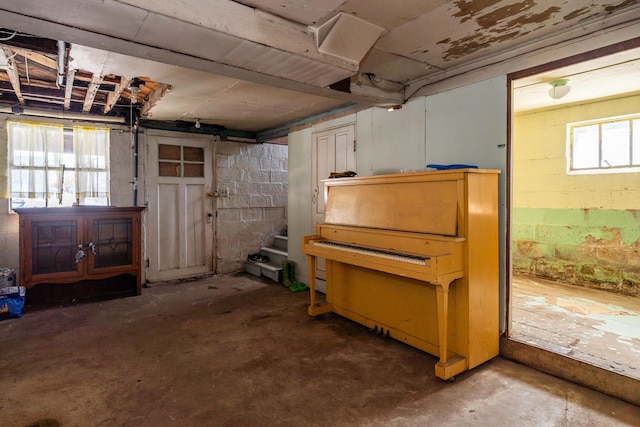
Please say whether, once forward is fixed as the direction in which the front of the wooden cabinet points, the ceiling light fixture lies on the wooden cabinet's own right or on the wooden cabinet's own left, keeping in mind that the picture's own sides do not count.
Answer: on the wooden cabinet's own left

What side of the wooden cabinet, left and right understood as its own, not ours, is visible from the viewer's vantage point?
front

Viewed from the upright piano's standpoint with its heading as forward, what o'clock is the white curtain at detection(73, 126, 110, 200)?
The white curtain is roughly at 2 o'clock from the upright piano.

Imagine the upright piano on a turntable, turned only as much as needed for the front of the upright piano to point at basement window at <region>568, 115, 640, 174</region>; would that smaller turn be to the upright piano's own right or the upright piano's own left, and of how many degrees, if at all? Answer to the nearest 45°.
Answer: approximately 180°

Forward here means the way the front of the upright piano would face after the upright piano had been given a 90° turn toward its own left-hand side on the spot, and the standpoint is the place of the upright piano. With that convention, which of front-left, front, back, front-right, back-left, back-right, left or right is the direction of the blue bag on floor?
back-right

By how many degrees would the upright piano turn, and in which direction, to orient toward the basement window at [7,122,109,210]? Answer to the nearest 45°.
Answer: approximately 45° to its right

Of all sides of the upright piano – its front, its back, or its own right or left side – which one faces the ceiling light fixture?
back

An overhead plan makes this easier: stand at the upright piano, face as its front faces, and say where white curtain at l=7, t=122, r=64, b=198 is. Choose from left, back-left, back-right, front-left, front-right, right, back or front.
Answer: front-right

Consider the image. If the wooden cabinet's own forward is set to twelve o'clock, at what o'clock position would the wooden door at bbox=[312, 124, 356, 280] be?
The wooden door is roughly at 10 o'clock from the wooden cabinet.

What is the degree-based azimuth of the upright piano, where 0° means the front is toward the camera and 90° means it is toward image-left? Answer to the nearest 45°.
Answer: approximately 45°

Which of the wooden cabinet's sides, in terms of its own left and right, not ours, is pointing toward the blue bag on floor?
right

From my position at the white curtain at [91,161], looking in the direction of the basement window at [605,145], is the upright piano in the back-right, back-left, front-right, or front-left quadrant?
front-right
